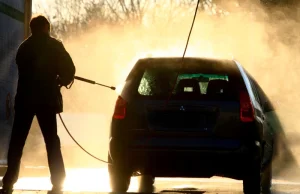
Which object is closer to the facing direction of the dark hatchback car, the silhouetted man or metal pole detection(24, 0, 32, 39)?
the metal pole

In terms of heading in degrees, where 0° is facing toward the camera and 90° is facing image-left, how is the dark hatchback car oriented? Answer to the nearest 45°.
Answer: approximately 180°

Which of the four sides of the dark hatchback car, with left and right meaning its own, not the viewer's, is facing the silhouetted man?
left
